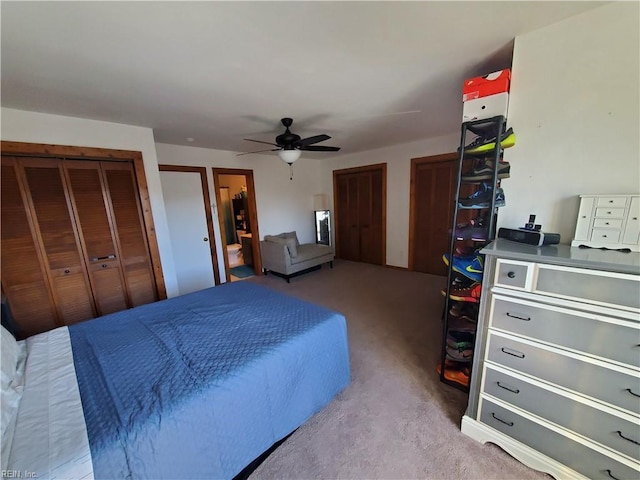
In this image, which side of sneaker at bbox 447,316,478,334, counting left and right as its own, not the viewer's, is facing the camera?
left

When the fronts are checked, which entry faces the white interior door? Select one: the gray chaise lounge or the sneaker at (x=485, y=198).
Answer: the sneaker

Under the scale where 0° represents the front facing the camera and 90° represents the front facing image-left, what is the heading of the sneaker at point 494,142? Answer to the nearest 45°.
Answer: approximately 90°

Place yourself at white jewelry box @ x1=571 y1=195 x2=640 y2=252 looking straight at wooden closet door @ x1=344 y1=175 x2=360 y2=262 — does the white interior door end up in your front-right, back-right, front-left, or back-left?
front-left

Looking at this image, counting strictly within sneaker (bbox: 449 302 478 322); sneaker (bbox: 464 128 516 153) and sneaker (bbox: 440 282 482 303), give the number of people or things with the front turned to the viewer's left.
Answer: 3

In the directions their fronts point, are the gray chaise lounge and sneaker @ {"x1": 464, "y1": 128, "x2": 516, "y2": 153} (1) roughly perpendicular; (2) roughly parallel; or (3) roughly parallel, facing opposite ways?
roughly perpendicular

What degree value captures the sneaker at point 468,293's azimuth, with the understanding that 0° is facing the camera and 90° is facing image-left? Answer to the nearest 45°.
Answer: approximately 90°

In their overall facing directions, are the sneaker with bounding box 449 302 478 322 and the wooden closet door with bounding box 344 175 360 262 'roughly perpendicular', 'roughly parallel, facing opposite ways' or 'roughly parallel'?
roughly perpendicular

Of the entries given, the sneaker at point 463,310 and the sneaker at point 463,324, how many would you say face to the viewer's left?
2

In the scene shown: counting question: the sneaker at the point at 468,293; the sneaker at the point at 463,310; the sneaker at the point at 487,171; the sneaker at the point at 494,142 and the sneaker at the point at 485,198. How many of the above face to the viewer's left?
5

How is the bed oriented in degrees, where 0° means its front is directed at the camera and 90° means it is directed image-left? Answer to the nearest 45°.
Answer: approximately 225°

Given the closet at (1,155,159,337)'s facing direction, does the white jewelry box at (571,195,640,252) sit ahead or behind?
ahead

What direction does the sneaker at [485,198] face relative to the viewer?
to the viewer's left

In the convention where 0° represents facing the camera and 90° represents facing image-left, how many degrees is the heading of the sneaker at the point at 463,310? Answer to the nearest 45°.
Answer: approximately 90°

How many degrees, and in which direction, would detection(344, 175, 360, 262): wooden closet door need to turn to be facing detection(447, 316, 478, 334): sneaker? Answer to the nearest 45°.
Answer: approximately 45° to its left

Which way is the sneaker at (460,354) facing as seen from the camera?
to the viewer's left

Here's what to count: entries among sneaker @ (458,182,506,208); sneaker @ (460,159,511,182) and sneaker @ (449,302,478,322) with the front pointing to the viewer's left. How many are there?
3

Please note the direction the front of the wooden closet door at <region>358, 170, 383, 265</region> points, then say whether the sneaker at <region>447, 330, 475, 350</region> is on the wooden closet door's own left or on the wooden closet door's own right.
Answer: on the wooden closet door's own left
